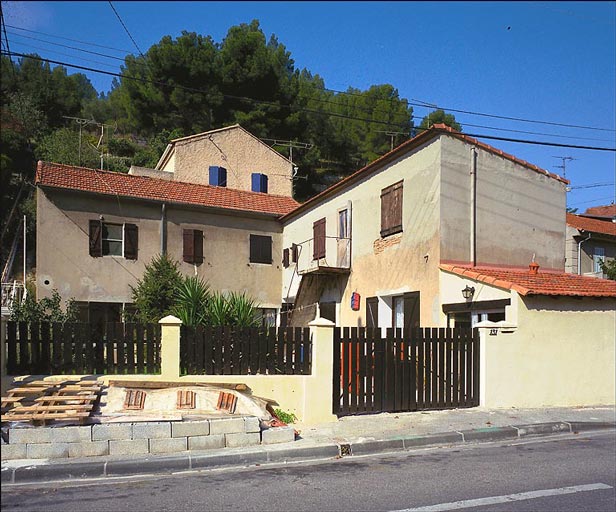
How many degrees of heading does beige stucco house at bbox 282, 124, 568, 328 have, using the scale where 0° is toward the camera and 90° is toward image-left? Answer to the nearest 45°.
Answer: approximately 45°

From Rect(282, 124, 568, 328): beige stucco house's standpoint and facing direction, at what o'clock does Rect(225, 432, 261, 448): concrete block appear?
The concrete block is roughly at 11 o'clock from the beige stucco house.

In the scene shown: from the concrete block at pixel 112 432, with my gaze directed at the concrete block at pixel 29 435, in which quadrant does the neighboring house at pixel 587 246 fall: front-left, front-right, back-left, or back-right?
back-right
